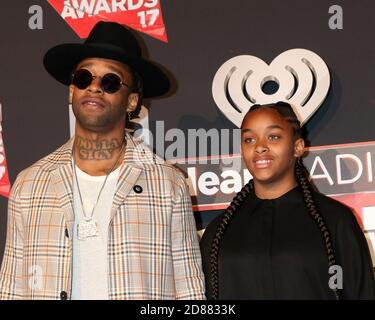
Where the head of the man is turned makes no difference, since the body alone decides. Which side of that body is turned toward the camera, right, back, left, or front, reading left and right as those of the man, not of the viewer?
front

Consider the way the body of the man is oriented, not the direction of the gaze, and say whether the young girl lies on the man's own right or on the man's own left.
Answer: on the man's own left
